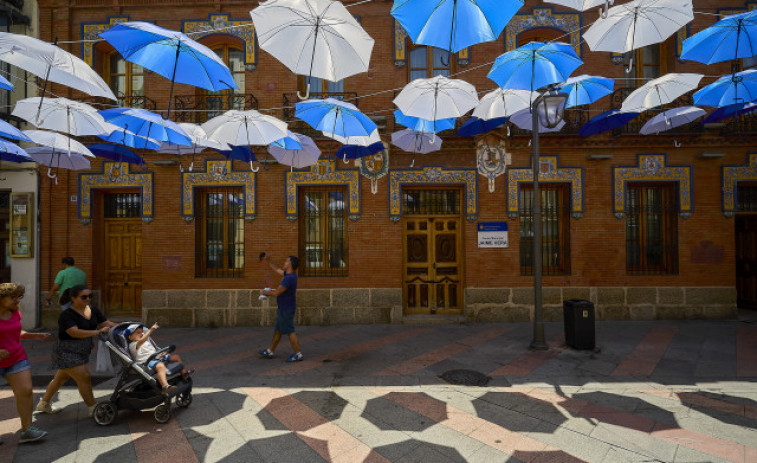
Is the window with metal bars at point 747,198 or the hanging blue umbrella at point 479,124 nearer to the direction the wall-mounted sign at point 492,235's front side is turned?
the hanging blue umbrella

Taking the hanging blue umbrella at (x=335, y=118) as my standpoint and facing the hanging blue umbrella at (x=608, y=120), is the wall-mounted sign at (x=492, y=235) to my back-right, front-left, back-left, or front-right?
front-left

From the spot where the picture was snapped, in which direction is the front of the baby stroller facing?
facing the viewer and to the right of the viewer

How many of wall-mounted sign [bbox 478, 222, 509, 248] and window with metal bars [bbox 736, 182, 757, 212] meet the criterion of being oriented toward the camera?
2

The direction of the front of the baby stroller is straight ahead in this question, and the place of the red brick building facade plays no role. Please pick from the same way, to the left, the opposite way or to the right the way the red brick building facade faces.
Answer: to the right

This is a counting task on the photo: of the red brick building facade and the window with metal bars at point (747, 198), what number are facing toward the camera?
2

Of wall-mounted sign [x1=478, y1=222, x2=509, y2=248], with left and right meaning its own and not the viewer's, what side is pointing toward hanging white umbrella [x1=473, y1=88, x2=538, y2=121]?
front

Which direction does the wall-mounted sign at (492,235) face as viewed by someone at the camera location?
facing the viewer

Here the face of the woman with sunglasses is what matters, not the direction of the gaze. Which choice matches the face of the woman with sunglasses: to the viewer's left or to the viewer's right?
to the viewer's right

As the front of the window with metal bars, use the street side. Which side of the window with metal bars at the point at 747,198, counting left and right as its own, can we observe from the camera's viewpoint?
front

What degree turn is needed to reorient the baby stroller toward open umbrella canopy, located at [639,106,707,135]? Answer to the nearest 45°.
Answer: approximately 45° to its left

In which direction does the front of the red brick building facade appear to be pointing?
toward the camera
